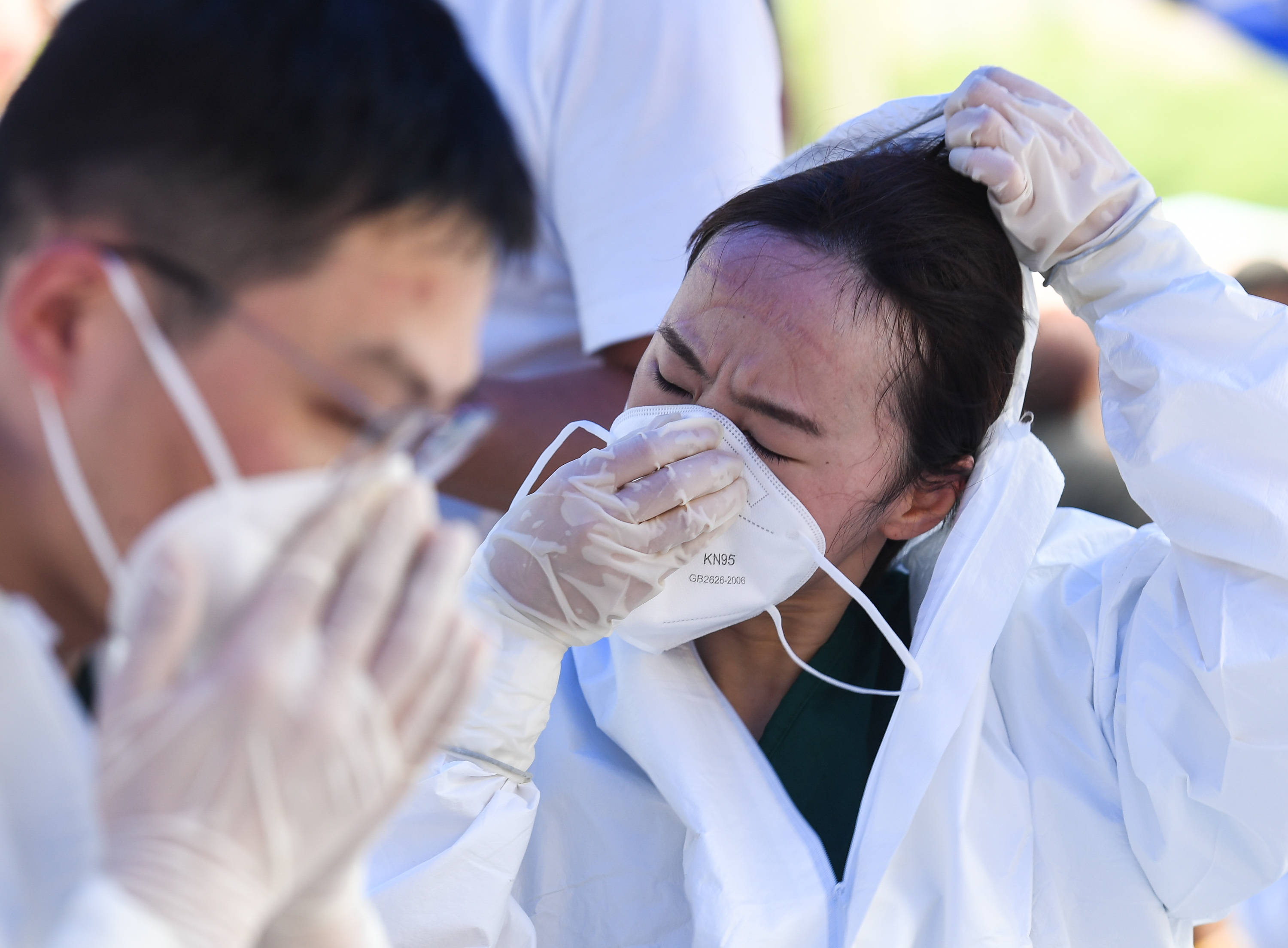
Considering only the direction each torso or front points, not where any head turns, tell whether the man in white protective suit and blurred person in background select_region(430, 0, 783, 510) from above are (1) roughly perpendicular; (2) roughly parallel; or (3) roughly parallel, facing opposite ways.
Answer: roughly parallel, facing opposite ways

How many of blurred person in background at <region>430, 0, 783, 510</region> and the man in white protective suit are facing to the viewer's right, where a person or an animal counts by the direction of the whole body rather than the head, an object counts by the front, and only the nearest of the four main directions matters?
1

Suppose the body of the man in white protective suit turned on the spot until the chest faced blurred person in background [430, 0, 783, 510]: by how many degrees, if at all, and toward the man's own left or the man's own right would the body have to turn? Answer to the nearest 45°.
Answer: approximately 45° to the man's own left

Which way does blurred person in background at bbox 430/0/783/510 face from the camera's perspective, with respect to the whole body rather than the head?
to the viewer's left

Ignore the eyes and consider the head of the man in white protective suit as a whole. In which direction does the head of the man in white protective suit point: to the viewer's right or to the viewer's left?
to the viewer's right

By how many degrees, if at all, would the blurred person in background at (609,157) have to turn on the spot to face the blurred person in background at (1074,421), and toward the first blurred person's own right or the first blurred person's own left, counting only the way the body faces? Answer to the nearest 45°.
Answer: approximately 135° to the first blurred person's own right

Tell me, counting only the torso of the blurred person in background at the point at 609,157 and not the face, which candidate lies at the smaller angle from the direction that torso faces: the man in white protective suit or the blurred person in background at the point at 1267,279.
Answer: the man in white protective suit

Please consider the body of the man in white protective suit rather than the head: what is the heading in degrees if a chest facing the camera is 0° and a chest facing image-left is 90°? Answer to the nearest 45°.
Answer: approximately 270°

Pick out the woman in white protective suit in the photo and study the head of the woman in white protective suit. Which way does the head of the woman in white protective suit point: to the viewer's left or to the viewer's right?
to the viewer's left

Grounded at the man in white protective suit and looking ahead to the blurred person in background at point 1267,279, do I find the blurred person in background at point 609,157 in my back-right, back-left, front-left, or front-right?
front-left
